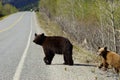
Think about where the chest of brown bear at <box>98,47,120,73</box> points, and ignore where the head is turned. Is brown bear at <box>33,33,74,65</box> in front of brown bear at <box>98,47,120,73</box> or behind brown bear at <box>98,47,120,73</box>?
in front

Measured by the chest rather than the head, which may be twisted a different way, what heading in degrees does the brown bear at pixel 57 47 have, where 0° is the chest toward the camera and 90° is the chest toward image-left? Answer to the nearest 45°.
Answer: approximately 90°

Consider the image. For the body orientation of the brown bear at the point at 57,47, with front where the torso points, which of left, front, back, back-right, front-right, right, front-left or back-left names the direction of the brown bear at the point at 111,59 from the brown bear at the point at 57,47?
back-left

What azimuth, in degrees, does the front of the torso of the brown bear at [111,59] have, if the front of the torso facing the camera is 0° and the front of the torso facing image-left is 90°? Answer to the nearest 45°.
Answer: approximately 90°

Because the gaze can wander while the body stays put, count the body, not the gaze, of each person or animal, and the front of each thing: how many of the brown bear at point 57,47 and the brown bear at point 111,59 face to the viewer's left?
2
